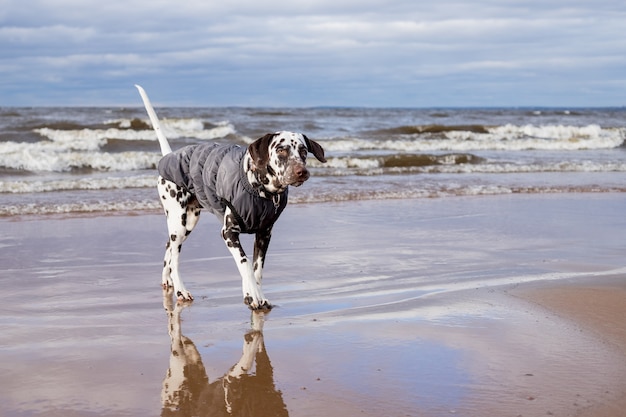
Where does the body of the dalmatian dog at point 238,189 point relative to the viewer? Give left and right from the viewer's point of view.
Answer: facing the viewer and to the right of the viewer
